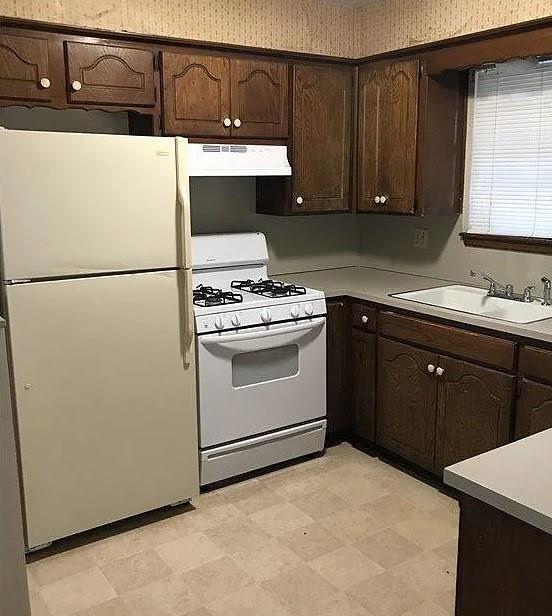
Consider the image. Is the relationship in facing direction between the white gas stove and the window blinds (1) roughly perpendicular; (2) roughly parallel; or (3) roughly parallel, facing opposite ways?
roughly perpendicular

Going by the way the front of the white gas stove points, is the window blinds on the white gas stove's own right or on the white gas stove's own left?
on the white gas stove's own left

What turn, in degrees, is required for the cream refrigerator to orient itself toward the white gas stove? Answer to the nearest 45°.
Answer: approximately 90° to its left

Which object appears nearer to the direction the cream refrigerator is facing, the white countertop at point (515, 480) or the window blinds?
the white countertop

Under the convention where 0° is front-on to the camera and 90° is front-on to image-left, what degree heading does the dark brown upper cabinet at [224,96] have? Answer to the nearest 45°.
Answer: approximately 315°

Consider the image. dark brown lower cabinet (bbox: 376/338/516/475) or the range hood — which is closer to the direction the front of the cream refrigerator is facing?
the dark brown lower cabinet

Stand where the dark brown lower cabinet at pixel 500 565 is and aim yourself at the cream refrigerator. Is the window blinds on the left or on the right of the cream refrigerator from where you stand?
right

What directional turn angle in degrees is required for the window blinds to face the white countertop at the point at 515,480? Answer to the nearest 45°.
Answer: approximately 45° to its left
